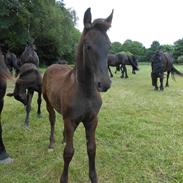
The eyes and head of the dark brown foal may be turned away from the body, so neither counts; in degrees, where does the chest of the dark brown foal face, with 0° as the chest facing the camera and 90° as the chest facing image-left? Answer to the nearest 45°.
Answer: approximately 315°

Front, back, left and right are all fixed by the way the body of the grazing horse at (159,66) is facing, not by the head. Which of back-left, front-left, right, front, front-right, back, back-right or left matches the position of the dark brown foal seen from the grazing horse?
front-left

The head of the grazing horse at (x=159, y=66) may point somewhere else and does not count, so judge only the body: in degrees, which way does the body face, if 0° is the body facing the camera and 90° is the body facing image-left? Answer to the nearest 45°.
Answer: approximately 45°

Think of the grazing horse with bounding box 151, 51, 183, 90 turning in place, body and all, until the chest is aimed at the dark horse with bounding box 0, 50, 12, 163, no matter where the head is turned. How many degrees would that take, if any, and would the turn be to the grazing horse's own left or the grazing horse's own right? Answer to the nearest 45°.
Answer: approximately 45° to the grazing horse's own left
